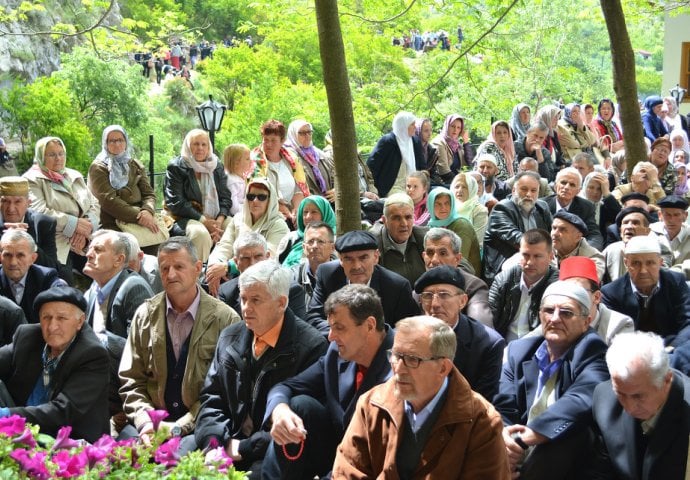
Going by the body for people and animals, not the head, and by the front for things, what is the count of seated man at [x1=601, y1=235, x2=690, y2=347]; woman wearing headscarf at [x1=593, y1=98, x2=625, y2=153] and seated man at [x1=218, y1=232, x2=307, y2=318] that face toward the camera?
3

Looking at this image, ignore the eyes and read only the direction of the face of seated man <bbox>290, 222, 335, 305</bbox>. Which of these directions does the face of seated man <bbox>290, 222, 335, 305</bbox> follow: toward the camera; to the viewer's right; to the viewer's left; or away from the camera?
toward the camera

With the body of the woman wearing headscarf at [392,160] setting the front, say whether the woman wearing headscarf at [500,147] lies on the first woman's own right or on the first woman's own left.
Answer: on the first woman's own left

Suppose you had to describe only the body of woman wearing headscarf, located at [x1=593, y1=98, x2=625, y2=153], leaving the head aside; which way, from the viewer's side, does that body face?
toward the camera

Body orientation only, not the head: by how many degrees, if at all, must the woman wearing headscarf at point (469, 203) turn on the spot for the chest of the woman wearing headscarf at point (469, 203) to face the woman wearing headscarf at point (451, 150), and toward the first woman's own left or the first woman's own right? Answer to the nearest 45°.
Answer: approximately 135° to the first woman's own right

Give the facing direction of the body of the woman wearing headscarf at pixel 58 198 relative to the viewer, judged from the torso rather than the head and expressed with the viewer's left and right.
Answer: facing the viewer and to the right of the viewer

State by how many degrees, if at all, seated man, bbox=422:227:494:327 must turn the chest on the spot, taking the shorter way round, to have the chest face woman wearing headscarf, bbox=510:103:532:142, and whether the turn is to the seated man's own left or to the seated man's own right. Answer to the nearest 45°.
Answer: approximately 135° to the seated man's own right

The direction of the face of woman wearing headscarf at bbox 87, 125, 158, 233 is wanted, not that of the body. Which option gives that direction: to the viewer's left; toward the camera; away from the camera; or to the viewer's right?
toward the camera

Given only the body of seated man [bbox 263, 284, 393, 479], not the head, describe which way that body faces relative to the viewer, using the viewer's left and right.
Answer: facing the viewer and to the left of the viewer

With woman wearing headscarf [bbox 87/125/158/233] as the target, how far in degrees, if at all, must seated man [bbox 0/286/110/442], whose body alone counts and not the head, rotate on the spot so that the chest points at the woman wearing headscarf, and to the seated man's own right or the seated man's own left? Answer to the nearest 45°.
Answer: approximately 135° to the seated man's own right

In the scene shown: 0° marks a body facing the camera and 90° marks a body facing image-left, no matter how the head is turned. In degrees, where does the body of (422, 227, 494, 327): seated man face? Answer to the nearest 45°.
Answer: approximately 45°

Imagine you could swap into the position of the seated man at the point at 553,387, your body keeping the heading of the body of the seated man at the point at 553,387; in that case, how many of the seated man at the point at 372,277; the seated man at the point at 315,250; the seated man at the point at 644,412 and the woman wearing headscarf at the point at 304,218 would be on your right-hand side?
3

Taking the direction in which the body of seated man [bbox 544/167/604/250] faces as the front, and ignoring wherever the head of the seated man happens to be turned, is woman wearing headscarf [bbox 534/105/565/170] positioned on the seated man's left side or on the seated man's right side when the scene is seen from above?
on the seated man's right side

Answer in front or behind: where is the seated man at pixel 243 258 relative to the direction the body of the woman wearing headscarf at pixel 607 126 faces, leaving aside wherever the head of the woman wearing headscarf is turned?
in front

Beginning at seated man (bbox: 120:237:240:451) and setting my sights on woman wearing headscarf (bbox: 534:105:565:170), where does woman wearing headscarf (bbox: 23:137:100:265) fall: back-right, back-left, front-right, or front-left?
front-left

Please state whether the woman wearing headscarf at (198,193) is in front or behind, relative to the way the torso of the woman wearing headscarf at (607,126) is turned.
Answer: in front

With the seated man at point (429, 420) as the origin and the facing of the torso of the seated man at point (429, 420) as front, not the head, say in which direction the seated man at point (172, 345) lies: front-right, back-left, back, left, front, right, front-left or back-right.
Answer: right

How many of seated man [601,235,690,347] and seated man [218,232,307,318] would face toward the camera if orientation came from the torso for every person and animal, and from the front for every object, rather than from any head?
2
